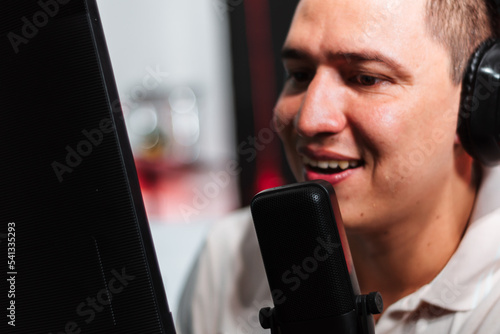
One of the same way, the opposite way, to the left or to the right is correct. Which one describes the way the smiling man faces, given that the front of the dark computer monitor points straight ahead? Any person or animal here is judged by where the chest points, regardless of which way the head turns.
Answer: the opposite way

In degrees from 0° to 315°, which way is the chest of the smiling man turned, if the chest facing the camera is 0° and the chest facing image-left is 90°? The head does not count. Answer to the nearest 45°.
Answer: approximately 45°

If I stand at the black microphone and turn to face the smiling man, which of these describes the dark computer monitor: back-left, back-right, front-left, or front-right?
back-left

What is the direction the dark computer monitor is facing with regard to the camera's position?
facing away from the viewer and to the right of the viewer
